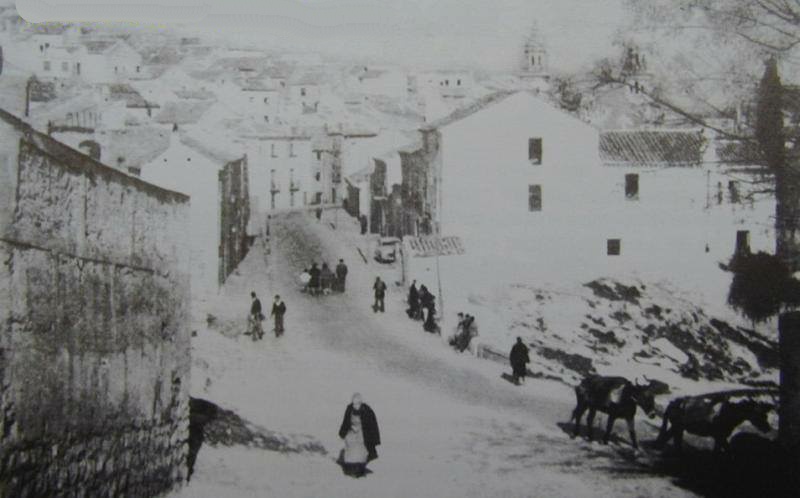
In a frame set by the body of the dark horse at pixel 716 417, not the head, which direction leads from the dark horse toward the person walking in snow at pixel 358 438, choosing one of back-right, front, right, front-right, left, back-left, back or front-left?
back-right

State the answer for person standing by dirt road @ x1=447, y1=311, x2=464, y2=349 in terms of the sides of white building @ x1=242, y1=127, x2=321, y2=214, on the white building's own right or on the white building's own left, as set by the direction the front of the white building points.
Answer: on the white building's own left

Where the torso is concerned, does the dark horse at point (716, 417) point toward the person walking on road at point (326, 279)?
no

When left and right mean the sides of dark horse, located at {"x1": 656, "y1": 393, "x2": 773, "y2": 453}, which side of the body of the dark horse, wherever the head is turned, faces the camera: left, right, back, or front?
right

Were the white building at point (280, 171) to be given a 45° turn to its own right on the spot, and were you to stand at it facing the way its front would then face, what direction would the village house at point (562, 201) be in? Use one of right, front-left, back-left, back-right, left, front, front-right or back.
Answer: back-left

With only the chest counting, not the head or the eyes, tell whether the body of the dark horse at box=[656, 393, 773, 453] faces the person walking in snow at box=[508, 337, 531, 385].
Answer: no

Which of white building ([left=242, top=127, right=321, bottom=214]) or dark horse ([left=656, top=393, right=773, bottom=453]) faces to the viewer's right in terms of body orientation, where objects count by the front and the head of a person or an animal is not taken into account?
the dark horse

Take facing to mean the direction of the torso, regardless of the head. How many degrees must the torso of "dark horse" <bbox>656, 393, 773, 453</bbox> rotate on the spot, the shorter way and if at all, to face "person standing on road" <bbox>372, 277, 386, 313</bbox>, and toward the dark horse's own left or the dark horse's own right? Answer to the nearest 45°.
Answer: approximately 180°

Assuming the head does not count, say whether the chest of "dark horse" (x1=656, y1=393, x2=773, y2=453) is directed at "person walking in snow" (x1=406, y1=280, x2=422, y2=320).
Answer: no

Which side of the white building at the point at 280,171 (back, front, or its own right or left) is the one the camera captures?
front

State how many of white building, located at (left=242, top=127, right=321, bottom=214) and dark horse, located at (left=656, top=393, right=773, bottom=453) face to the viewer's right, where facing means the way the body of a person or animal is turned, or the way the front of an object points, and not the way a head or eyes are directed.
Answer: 1

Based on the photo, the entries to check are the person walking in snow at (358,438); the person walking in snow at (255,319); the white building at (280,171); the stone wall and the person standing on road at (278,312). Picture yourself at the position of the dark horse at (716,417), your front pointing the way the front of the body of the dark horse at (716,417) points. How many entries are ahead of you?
0
